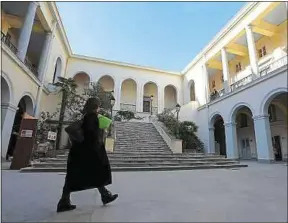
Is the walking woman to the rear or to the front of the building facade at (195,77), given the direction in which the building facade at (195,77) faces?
to the front

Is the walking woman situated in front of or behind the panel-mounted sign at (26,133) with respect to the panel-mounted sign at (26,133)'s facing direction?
in front

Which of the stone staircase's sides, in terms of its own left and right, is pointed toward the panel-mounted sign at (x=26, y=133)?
right

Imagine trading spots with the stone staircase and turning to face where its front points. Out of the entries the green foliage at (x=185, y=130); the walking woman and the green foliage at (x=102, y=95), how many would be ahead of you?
1

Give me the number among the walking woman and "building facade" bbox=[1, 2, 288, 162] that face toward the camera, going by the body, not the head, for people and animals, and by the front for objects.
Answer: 1

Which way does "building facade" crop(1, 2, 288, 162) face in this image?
toward the camera

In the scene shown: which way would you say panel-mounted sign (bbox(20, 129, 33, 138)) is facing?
toward the camera

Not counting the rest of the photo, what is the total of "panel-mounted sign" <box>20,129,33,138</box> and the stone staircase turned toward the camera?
2

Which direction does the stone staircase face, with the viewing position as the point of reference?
facing the viewer
